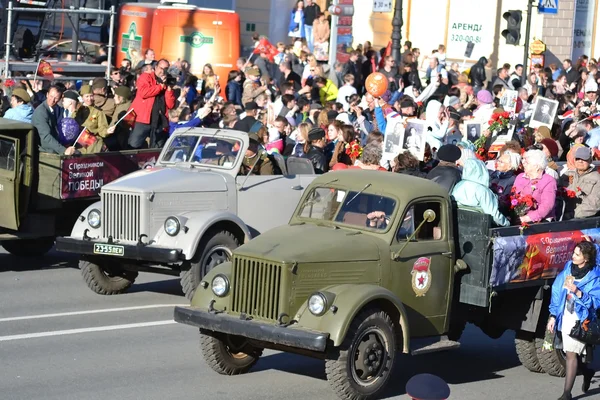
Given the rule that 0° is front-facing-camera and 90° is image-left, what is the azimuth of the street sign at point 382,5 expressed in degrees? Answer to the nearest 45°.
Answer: approximately 0°

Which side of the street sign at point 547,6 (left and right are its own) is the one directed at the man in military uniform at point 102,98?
front

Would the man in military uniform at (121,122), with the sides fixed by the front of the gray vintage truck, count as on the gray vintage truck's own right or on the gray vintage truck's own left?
on the gray vintage truck's own right

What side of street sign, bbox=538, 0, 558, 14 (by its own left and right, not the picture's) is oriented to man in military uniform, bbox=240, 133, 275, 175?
front

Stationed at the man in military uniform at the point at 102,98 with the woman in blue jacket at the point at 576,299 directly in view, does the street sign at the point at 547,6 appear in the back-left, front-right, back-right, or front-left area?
back-left

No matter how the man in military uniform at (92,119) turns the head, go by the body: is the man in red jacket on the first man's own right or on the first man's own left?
on the first man's own left

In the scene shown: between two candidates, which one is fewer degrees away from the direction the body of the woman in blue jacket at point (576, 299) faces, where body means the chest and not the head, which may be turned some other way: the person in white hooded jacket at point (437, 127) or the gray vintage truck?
the gray vintage truck

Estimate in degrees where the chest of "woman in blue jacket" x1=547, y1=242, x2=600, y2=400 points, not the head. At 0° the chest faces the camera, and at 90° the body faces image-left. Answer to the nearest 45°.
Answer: approximately 45°

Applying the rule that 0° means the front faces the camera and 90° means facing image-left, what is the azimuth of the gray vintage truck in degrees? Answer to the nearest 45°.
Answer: approximately 45°

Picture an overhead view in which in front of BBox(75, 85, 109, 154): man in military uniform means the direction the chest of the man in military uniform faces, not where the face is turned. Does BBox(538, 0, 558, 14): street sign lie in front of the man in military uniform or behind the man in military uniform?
behind

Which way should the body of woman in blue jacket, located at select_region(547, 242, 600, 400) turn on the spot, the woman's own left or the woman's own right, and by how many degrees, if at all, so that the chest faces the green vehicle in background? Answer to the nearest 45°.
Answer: approximately 90° to the woman's own right
